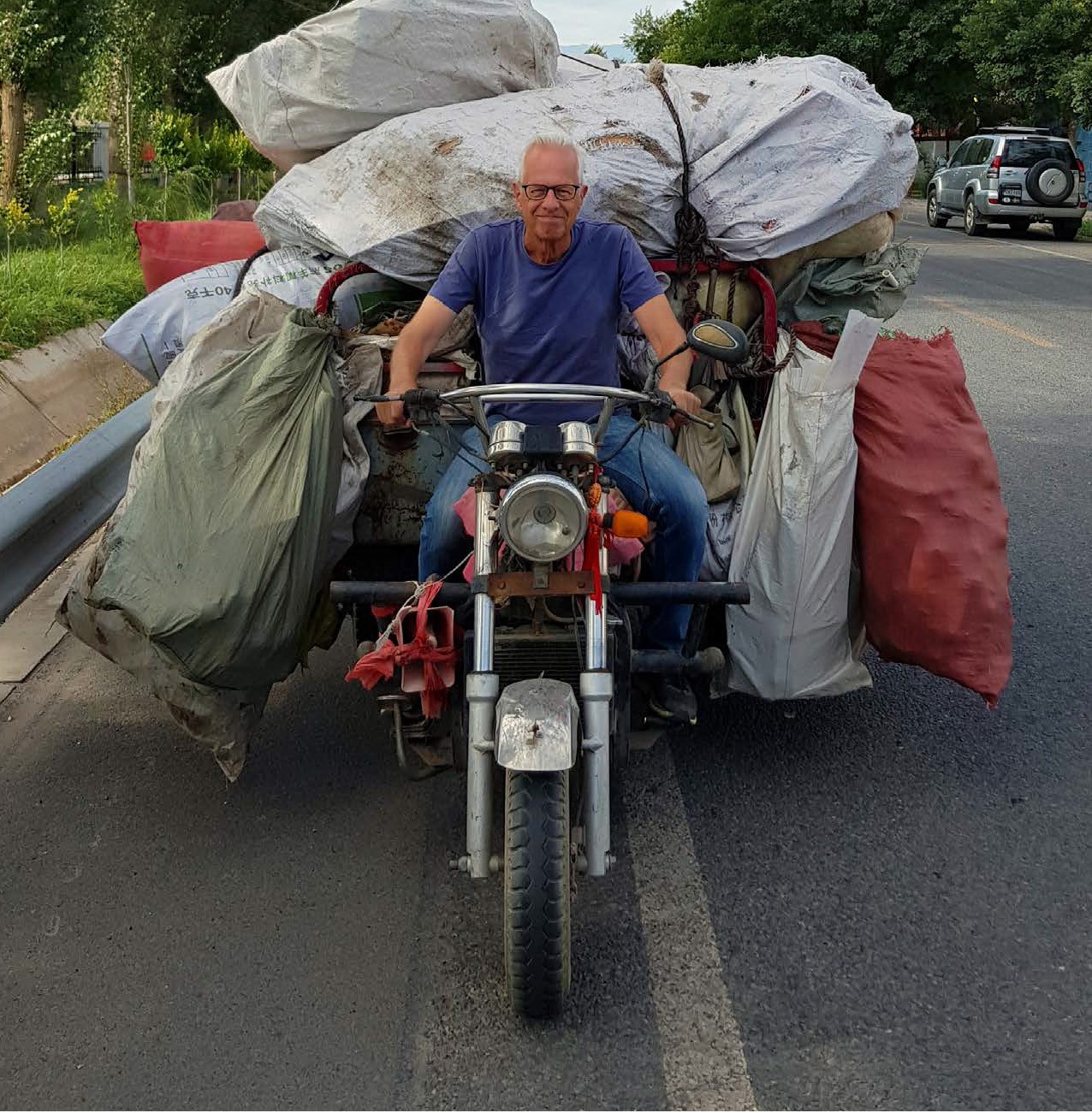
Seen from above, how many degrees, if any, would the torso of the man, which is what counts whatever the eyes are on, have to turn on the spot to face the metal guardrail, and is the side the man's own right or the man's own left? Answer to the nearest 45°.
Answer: approximately 90° to the man's own right

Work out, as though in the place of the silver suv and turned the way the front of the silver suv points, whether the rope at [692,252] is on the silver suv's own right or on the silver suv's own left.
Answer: on the silver suv's own left

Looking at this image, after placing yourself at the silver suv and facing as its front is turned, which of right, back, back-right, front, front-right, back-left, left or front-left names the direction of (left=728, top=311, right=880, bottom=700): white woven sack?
back-left

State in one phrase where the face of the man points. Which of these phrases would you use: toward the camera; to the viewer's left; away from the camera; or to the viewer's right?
toward the camera

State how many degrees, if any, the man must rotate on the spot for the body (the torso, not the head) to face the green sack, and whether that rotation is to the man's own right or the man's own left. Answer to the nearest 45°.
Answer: approximately 45° to the man's own right

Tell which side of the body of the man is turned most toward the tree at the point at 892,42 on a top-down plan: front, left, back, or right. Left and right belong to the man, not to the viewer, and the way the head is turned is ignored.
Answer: back

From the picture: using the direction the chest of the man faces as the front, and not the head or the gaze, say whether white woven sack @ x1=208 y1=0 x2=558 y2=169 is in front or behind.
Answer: behind

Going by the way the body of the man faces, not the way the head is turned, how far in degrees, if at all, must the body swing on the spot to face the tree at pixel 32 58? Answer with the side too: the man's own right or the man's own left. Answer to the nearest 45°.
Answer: approximately 135° to the man's own right

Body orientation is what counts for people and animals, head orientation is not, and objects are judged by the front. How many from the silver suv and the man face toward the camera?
1

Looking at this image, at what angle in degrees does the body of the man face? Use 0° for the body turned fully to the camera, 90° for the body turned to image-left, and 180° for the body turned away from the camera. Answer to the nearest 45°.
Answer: approximately 0°

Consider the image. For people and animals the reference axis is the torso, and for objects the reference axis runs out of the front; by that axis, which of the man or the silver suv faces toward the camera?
the man

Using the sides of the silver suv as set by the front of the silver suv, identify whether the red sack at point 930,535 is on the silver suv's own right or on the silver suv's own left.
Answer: on the silver suv's own left

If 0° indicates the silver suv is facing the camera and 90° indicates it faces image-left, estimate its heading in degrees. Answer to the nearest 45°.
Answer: approximately 135°

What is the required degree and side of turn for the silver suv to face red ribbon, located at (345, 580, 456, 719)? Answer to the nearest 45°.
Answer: approximately 135° to its left

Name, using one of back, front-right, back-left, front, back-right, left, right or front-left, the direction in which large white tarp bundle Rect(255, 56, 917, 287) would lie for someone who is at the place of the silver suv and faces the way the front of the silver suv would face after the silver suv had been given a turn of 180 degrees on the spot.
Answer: front-right

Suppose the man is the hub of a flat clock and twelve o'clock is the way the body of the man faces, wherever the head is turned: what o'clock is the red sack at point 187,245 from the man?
The red sack is roughly at 5 o'clock from the man.

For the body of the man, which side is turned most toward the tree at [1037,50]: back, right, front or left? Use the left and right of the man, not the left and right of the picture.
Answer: back

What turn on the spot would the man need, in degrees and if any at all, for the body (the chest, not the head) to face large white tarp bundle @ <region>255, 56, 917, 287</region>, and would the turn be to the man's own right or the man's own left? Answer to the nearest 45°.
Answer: approximately 135° to the man's own left
